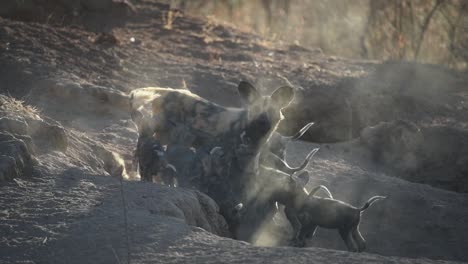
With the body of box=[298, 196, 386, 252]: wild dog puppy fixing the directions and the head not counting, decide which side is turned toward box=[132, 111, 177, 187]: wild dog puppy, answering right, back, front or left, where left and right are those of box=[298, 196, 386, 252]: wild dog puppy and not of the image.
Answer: front

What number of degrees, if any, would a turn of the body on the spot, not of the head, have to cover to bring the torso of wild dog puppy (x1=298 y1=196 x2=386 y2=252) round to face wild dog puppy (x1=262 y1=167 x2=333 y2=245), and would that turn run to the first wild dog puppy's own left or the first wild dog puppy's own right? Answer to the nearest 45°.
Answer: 0° — it already faces it

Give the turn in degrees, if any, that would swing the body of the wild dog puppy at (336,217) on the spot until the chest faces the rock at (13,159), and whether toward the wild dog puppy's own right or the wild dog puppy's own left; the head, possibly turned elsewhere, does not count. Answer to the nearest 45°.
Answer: approximately 45° to the wild dog puppy's own left

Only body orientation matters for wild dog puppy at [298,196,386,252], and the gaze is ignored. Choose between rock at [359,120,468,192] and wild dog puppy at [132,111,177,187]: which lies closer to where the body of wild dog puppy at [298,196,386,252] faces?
the wild dog puppy

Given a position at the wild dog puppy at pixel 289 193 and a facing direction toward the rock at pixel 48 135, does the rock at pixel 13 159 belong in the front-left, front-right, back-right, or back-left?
front-left

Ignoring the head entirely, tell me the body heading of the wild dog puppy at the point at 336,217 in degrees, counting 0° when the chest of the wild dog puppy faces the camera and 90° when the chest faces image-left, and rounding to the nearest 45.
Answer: approximately 90°

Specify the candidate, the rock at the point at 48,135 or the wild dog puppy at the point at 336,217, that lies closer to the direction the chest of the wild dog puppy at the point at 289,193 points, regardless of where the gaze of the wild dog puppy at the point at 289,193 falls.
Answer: the rock

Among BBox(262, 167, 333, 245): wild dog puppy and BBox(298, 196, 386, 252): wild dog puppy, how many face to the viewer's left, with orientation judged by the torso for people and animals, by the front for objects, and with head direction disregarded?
2

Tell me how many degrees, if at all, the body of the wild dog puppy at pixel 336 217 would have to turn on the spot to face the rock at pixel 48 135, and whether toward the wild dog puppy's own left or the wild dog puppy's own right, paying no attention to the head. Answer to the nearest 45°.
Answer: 0° — it already faces it

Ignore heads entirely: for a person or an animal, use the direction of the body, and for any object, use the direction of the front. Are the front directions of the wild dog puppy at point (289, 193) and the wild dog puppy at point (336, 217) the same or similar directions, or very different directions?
same or similar directions

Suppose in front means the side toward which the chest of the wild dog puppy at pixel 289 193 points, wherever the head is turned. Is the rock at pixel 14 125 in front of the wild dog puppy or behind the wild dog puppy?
in front

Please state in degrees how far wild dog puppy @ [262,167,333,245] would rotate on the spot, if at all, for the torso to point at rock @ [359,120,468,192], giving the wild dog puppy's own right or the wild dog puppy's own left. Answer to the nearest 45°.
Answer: approximately 135° to the wild dog puppy's own right

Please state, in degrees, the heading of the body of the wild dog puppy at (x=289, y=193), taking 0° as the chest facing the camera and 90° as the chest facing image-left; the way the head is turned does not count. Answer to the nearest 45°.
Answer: approximately 90°

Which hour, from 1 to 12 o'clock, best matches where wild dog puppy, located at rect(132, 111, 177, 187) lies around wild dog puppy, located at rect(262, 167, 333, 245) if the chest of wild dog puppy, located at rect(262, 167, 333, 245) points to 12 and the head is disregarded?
wild dog puppy, located at rect(132, 111, 177, 187) is roughly at 12 o'clock from wild dog puppy, located at rect(262, 167, 333, 245).

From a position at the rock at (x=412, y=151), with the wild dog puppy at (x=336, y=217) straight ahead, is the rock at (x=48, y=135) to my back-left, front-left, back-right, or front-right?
front-right

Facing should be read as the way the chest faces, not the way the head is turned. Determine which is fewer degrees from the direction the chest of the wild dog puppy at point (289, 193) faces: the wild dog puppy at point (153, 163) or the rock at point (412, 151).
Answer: the wild dog puppy
